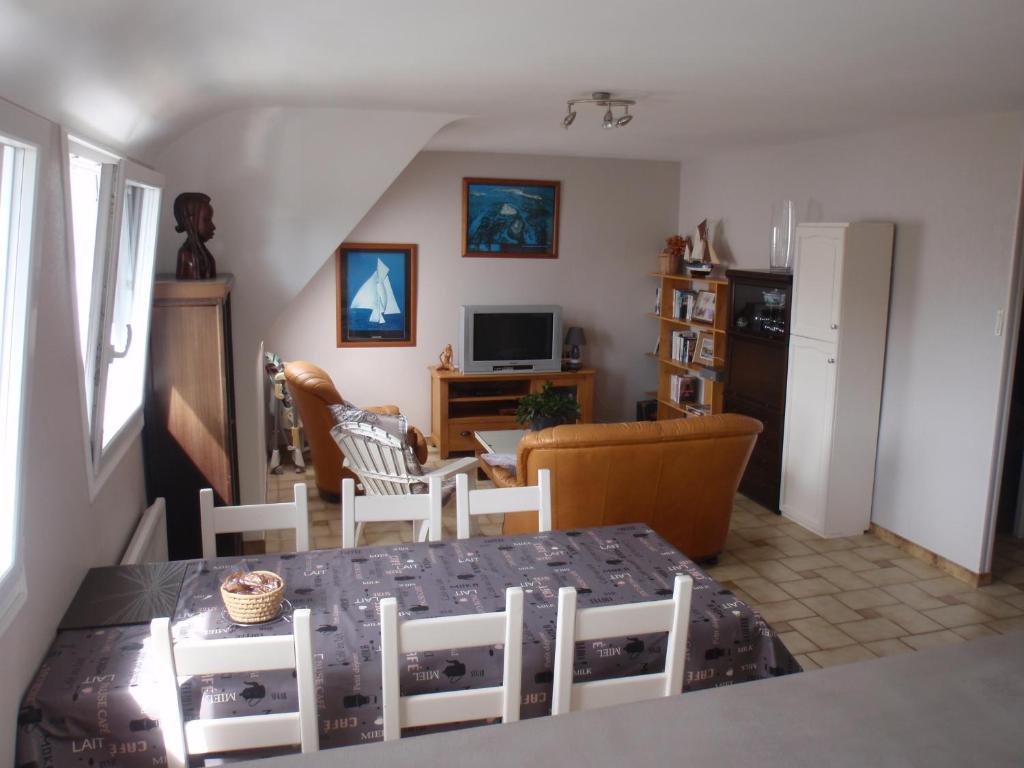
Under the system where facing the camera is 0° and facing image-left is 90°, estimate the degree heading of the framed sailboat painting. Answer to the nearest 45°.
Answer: approximately 0°

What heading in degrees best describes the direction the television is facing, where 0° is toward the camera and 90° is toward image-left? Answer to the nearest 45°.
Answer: approximately 0°

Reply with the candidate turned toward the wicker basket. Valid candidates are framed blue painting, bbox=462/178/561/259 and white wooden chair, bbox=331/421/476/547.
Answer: the framed blue painting

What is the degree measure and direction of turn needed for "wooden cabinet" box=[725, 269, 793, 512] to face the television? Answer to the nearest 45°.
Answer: approximately 45° to its right

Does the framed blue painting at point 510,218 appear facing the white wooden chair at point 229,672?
yes

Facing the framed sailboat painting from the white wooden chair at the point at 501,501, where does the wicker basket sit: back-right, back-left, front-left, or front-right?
back-left

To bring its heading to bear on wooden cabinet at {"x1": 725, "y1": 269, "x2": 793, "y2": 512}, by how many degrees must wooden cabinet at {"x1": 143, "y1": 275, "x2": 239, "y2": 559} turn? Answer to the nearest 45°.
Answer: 0° — it already faces it

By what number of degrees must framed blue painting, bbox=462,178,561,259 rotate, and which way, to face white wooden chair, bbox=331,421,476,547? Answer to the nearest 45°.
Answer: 0° — it already faces it

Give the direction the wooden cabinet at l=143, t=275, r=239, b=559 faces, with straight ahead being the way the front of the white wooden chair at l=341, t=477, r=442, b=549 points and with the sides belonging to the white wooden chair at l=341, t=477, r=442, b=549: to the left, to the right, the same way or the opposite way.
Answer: to the left

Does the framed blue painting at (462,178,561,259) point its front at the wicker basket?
yes

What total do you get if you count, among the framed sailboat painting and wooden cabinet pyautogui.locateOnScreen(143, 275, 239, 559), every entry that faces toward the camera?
1
